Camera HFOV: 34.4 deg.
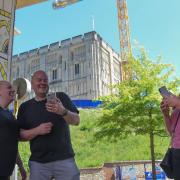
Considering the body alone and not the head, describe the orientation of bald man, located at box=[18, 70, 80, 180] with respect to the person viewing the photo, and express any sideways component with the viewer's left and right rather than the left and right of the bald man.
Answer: facing the viewer
